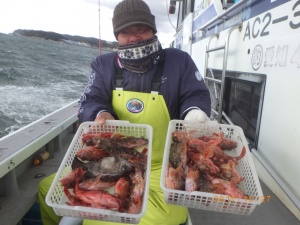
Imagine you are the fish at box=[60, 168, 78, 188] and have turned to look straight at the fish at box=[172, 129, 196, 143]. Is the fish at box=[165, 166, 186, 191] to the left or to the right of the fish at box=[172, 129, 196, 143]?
right

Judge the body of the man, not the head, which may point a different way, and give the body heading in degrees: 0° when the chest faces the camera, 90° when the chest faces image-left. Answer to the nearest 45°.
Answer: approximately 0°
